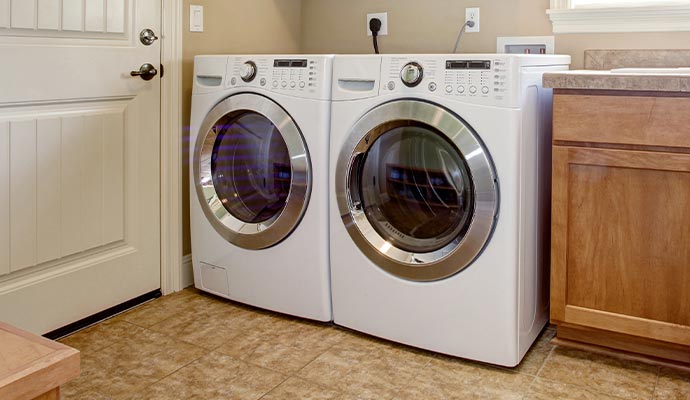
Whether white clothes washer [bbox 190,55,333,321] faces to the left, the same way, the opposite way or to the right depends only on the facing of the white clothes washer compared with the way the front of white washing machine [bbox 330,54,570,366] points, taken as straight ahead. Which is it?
the same way

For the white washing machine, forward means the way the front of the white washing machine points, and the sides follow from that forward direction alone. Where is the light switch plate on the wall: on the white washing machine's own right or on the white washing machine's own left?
on the white washing machine's own right

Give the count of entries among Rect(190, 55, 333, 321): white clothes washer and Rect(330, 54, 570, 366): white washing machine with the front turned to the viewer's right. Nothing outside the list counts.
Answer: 0

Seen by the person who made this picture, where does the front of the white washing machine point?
facing the viewer and to the left of the viewer

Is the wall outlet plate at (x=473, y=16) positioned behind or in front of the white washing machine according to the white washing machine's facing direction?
behind
